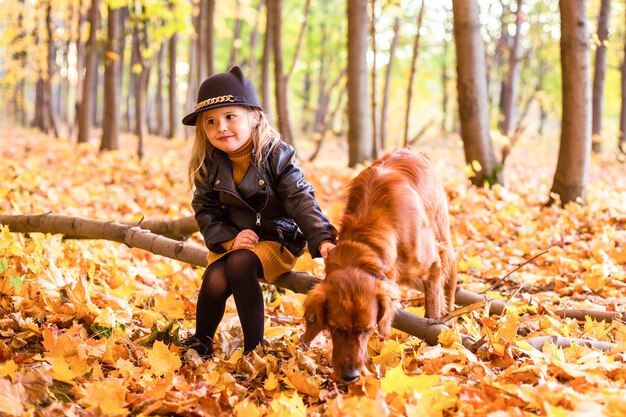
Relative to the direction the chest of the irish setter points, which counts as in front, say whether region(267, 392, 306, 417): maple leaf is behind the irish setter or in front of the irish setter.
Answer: in front

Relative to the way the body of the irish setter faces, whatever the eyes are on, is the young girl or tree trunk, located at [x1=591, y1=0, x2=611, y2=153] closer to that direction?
the young girl

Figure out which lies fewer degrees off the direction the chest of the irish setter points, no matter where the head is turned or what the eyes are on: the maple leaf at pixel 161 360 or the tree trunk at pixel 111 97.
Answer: the maple leaf

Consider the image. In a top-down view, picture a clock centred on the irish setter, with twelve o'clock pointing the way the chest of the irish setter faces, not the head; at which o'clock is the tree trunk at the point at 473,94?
The tree trunk is roughly at 5 o'clock from the irish setter.

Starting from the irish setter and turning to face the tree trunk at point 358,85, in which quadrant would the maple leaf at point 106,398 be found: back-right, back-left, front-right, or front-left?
back-left

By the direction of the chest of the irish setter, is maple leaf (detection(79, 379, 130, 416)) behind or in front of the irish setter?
in front

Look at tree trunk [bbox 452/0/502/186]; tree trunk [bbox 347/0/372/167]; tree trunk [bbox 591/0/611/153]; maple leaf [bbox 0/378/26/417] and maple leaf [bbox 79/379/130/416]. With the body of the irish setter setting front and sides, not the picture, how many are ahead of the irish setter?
2

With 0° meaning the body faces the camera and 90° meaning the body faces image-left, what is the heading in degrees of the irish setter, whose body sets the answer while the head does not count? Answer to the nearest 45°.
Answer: approximately 45°

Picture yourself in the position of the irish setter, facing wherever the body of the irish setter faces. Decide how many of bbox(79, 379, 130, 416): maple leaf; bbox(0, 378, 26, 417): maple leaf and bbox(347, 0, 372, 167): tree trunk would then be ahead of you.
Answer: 2

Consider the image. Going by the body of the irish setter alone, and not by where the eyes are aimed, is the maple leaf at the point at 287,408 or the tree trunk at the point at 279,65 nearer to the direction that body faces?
the maple leaf

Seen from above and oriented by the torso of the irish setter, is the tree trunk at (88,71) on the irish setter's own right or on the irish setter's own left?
on the irish setter's own right
